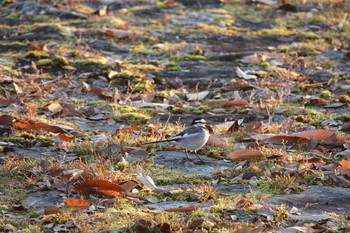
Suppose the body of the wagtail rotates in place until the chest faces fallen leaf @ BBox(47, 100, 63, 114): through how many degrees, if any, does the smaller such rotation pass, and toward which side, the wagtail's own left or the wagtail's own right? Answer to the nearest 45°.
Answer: approximately 135° to the wagtail's own left

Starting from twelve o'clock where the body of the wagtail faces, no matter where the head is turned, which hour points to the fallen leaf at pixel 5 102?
The fallen leaf is roughly at 7 o'clock from the wagtail.

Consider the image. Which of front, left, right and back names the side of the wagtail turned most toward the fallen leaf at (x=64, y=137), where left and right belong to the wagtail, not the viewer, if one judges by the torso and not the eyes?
back

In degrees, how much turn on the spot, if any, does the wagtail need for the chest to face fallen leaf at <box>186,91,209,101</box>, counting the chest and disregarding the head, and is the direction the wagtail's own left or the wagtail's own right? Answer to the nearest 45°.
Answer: approximately 90° to the wagtail's own left

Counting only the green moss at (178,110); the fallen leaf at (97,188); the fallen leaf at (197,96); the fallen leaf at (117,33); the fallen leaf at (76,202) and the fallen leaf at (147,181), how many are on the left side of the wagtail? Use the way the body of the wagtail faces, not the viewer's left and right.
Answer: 3

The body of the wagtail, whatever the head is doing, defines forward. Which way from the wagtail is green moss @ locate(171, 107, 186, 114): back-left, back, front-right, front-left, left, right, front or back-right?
left

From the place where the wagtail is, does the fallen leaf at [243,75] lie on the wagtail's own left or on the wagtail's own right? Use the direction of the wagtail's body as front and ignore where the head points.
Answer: on the wagtail's own left

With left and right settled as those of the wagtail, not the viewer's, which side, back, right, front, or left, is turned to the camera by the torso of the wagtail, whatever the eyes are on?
right

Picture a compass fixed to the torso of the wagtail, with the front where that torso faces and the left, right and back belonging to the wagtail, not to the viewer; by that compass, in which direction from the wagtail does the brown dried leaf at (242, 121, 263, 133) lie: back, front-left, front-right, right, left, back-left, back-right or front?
front-left

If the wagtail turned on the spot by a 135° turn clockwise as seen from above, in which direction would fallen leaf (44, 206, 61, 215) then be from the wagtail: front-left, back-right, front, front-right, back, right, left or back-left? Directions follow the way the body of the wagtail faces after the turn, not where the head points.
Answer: front
